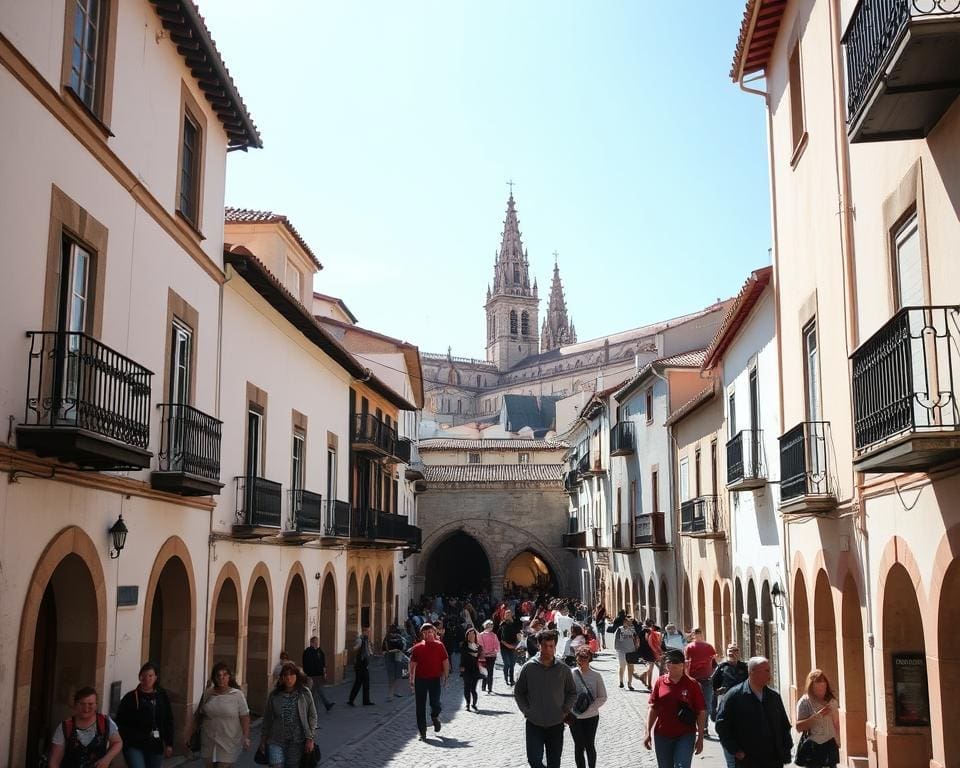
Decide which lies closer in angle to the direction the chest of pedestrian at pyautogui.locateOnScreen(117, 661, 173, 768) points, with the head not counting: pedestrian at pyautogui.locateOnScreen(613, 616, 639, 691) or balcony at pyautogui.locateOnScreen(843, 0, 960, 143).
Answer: the balcony

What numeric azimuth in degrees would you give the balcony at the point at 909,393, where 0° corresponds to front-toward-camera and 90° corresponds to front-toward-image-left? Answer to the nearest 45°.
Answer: approximately 90°

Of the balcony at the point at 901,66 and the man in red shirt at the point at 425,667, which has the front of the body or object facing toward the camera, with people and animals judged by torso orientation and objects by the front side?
the man in red shirt

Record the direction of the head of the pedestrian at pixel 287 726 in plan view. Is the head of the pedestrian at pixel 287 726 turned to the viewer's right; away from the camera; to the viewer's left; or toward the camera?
toward the camera

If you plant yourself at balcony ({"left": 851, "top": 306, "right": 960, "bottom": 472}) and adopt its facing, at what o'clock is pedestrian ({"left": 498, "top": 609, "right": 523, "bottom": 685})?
The pedestrian is roughly at 2 o'clock from the balcony.

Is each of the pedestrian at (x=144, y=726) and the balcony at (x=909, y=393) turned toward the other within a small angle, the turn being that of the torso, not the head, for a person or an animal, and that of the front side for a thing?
no

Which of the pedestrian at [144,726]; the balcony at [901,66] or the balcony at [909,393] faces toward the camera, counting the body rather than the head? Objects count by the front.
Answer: the pedestrian

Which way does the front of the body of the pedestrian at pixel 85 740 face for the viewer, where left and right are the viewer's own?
facing the viewer

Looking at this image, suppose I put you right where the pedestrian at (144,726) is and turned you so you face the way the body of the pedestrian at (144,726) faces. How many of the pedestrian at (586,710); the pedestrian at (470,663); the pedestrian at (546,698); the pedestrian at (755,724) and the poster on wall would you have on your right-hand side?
0

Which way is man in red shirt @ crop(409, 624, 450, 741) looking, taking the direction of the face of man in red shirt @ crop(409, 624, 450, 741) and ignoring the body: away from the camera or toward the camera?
toward the camera

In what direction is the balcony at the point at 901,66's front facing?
to the viewer's left

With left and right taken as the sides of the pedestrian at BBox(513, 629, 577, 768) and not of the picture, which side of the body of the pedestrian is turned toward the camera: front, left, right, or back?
front

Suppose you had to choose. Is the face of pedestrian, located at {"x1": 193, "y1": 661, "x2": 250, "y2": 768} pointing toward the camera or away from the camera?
toward the camera

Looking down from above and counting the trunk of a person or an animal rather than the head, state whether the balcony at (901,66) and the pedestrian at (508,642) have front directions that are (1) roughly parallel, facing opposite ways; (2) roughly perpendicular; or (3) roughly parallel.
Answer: roughly perpendicular

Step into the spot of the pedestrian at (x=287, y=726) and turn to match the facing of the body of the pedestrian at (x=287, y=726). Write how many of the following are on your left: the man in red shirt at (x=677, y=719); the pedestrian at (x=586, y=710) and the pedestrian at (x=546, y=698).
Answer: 3

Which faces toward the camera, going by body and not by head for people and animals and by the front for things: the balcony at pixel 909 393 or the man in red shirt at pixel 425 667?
the man in red shirt

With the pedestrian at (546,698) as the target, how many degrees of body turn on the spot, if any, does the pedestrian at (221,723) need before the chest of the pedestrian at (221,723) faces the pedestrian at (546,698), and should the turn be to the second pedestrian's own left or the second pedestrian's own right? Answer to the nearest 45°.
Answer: approximately 90° to the second pedestrian's own left

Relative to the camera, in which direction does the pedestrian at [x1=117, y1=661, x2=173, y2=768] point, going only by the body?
toward the camera

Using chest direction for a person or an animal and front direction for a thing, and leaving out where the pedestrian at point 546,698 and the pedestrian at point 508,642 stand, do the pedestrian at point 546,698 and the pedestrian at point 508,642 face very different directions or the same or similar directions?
same or similar directions
